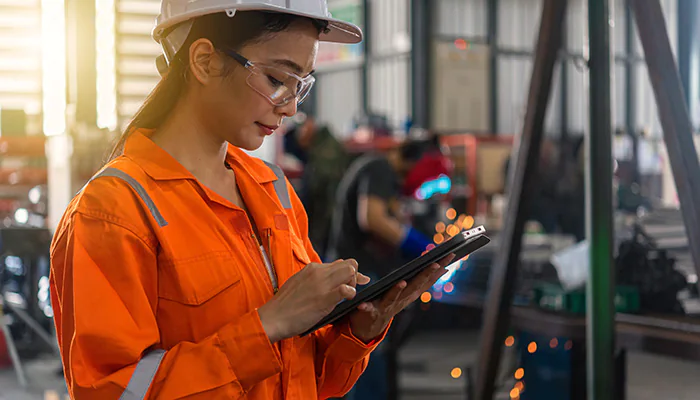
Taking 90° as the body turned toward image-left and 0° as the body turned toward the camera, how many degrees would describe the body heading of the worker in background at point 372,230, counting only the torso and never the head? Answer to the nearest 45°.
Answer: approximately 270°

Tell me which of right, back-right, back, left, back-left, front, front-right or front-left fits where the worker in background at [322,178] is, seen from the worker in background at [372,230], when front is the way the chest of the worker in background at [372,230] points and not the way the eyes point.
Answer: left

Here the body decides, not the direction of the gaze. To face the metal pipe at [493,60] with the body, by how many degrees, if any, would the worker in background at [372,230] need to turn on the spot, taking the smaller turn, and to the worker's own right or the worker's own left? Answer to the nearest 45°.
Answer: approximately 90° to the worker's own left

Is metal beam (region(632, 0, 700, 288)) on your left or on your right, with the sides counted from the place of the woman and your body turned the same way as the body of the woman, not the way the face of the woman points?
on your left

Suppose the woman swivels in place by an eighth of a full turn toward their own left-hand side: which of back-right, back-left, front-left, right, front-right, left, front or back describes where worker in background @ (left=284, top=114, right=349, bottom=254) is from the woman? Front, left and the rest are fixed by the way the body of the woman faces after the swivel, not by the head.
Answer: left

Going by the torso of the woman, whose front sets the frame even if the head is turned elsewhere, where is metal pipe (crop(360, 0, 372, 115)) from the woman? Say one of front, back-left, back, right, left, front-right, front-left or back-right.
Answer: back-left

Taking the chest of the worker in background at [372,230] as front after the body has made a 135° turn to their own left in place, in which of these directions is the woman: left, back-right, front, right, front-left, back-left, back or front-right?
back-left

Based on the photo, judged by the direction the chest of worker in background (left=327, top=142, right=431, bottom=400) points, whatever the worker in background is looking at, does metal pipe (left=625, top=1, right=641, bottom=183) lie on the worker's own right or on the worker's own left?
on the worker's own left

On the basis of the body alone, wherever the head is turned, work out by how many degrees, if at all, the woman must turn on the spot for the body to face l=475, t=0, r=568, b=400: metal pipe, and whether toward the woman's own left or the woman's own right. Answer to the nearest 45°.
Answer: approximately 90° to the woman's own left
